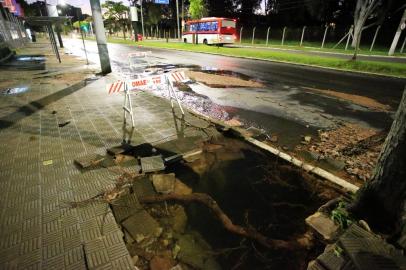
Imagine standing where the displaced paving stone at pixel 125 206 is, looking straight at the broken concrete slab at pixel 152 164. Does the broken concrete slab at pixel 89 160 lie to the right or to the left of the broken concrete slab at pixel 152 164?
left

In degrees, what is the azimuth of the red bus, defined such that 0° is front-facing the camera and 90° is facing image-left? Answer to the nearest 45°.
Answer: approximately 135°

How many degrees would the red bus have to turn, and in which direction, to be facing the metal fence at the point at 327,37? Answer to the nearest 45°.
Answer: approximately 135° to its right

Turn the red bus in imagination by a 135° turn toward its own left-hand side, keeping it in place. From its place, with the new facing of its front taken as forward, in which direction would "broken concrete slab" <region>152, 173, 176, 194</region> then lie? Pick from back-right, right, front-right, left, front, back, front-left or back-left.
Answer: front

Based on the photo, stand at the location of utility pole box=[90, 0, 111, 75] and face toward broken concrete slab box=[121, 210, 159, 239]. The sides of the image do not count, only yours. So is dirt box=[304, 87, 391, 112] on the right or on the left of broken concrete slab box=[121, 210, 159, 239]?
left

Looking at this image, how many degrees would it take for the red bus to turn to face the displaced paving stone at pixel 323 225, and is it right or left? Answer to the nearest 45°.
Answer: approximately 135° to its left

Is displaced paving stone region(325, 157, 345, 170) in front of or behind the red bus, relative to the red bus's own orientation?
behind
